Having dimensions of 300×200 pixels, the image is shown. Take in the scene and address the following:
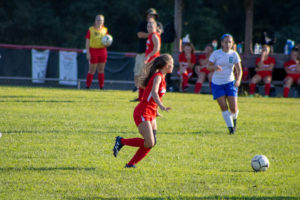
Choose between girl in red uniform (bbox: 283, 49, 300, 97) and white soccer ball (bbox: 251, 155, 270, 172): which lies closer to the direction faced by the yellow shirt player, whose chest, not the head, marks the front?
the white soccer ball

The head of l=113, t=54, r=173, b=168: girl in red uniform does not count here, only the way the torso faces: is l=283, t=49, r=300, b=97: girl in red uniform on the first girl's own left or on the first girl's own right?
on the first girl's own left

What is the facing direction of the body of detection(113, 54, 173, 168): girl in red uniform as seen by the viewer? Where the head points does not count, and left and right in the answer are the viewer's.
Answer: facing to the right of the viewer

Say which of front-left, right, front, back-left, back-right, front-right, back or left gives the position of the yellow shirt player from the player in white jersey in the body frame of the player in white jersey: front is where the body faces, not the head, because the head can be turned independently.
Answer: back-right
